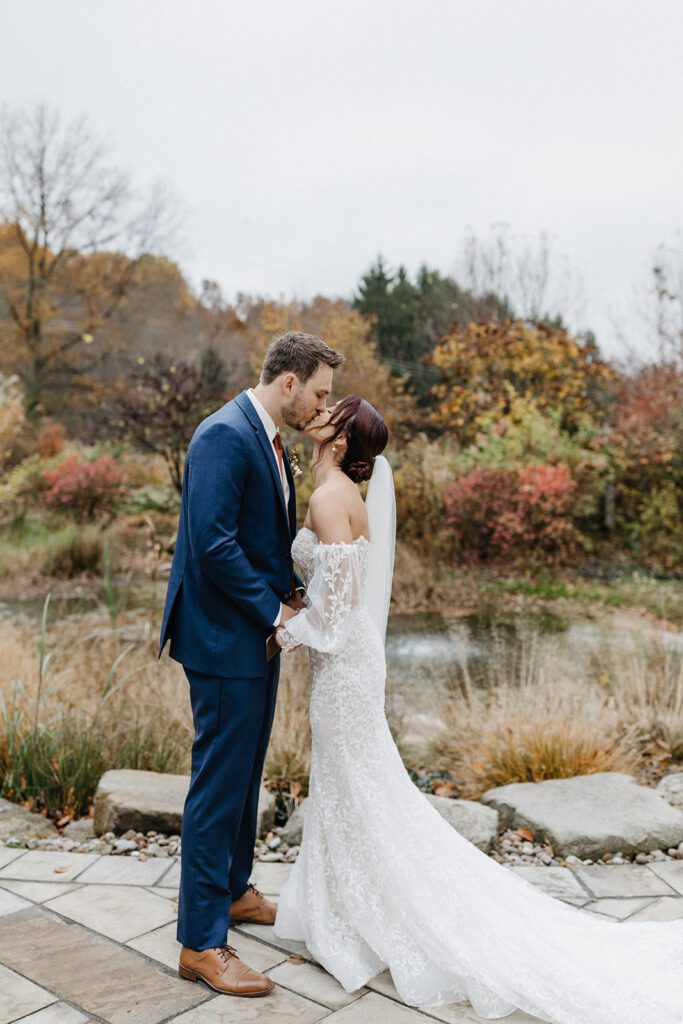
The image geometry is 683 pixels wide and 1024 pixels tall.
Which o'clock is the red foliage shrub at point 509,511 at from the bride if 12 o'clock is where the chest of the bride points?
The red foliage shrub is roughly at 3 o'clock from the bride.

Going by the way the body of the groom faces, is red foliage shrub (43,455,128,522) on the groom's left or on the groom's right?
on the groom's left

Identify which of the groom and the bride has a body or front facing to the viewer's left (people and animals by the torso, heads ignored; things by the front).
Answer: the bride

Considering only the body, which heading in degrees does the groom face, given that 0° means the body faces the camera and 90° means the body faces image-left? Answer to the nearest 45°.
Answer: approximately 270°

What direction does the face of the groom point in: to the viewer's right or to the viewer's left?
to the viewer's right

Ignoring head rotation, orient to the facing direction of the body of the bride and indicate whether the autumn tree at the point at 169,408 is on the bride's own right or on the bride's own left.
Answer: on the bride's own right

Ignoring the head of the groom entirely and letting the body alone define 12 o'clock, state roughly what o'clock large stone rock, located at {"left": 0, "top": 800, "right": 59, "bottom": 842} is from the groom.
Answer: The large stone rock is roughly at 8 o'clock from the groom.

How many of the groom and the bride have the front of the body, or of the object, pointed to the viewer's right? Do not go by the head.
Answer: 1

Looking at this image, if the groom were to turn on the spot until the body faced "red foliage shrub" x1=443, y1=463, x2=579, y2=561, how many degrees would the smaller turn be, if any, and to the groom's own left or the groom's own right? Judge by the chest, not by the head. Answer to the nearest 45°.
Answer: approximately 90° to the groom's own left

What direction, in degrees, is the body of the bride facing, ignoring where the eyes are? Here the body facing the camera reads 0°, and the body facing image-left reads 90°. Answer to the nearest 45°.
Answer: approximately 90°

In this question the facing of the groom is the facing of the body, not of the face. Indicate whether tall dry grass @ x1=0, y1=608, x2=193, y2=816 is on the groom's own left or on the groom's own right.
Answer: on the groom's own left

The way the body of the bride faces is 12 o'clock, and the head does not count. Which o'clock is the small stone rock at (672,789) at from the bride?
The small stone rock is roughly at 4 o'clock from the bride.
